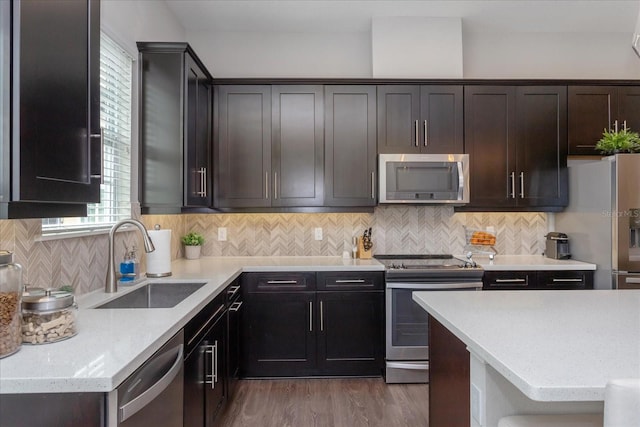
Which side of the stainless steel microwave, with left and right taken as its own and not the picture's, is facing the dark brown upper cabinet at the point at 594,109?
left

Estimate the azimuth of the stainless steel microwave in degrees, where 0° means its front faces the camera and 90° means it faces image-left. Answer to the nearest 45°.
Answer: approximately 0°

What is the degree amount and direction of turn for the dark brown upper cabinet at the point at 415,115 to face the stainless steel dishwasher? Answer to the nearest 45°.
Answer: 0° — it already faces it

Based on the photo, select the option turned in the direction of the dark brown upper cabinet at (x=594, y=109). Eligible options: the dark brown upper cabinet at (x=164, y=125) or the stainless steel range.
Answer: the dark brown upper cabinet at (x=164, y=125)

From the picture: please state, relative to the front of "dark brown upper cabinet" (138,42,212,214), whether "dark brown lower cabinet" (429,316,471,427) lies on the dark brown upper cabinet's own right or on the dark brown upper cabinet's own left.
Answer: on the dark brown upper cabinet's own right

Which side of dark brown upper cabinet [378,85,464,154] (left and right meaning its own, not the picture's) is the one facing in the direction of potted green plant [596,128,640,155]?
left

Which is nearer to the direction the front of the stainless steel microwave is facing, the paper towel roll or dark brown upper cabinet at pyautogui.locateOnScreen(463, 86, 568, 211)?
the paper towel roll

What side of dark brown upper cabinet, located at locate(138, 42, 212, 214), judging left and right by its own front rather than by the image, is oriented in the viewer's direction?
right

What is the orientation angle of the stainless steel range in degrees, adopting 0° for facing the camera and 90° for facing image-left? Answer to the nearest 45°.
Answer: approximately 0°
